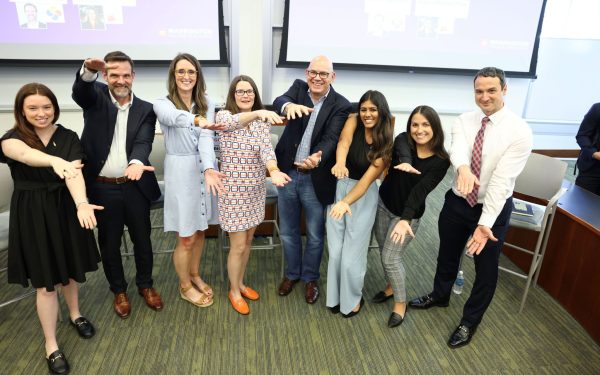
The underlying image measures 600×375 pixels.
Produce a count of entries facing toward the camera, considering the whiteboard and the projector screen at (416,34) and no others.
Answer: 2

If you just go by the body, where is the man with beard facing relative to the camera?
toward the camera

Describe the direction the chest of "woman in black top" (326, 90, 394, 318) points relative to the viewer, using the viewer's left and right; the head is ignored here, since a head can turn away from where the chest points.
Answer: facing the viewer and to the left of the viewer

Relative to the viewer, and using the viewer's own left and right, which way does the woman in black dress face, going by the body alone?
facing the viewer and to the right of the viewer

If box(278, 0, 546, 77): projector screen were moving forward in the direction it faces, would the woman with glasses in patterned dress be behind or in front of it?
in front

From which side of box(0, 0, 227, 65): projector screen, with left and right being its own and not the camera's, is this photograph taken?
front

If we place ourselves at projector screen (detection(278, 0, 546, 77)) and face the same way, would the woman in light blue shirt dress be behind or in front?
in front

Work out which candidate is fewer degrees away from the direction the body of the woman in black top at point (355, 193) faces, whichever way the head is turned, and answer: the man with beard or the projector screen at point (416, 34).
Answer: the man with beard

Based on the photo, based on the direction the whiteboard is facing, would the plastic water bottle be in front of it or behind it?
in front

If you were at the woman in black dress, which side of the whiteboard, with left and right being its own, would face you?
front

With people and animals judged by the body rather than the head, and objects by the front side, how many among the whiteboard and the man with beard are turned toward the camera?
2

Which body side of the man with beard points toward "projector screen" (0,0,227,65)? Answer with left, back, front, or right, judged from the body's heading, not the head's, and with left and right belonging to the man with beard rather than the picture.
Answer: back

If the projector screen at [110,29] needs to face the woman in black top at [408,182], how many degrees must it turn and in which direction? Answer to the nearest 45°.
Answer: approximately 45° to its left

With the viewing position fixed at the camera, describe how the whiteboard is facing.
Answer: facing the viewer

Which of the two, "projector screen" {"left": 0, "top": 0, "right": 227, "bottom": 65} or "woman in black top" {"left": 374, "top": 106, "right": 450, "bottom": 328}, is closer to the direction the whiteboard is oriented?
the woman in black top
